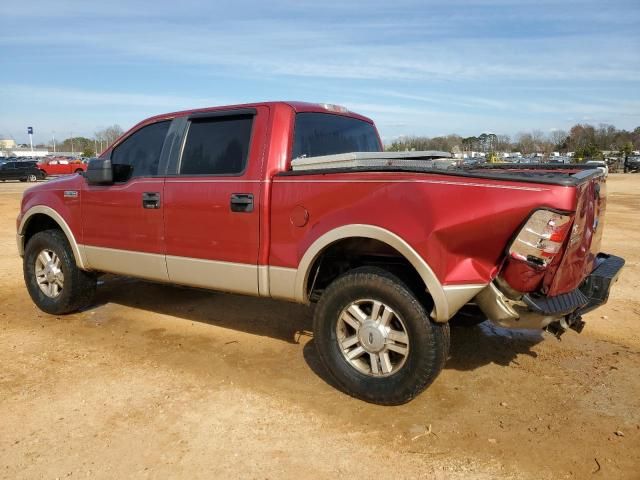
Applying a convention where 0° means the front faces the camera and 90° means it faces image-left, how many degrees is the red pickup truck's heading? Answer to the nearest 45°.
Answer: approximately 135°

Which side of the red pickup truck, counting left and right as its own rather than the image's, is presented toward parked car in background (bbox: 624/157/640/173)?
right

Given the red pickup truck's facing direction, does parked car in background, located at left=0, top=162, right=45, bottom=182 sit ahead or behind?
ahead

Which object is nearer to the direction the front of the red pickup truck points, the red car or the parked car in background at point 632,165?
the red car

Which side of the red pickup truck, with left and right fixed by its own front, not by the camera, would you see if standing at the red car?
front

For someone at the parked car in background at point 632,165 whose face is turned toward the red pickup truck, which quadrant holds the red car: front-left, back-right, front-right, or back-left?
front-right

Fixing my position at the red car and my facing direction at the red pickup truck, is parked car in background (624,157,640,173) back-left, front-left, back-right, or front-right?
front-left
